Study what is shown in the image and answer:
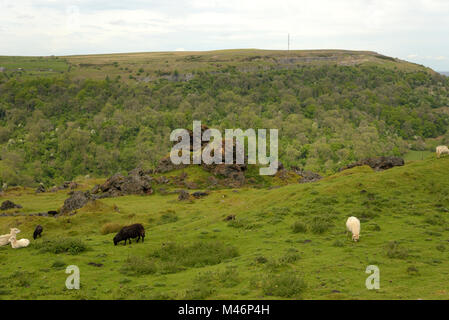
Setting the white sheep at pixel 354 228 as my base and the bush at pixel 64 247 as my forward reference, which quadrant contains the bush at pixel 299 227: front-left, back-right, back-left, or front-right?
front-right

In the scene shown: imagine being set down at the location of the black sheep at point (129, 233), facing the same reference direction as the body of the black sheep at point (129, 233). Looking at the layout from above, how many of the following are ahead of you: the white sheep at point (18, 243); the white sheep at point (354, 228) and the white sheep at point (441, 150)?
1

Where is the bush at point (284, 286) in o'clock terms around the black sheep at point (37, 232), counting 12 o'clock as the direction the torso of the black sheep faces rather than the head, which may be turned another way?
The bush is roughly at 10 o'clock from the black sheep.

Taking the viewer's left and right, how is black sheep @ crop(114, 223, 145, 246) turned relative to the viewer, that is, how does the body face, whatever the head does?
facing to the left of the viewer

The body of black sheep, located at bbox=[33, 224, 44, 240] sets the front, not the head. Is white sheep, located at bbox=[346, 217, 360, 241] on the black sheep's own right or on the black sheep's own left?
on the black sheep's own left

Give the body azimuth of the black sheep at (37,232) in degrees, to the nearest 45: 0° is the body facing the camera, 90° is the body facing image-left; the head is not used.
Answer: approximately 45°

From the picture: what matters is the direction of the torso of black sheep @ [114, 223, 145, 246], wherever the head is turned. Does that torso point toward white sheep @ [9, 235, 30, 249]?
yes

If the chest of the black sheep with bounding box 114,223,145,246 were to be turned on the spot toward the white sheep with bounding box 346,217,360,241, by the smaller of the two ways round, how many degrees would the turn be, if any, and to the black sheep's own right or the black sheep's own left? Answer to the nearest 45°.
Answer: approximately 180°
